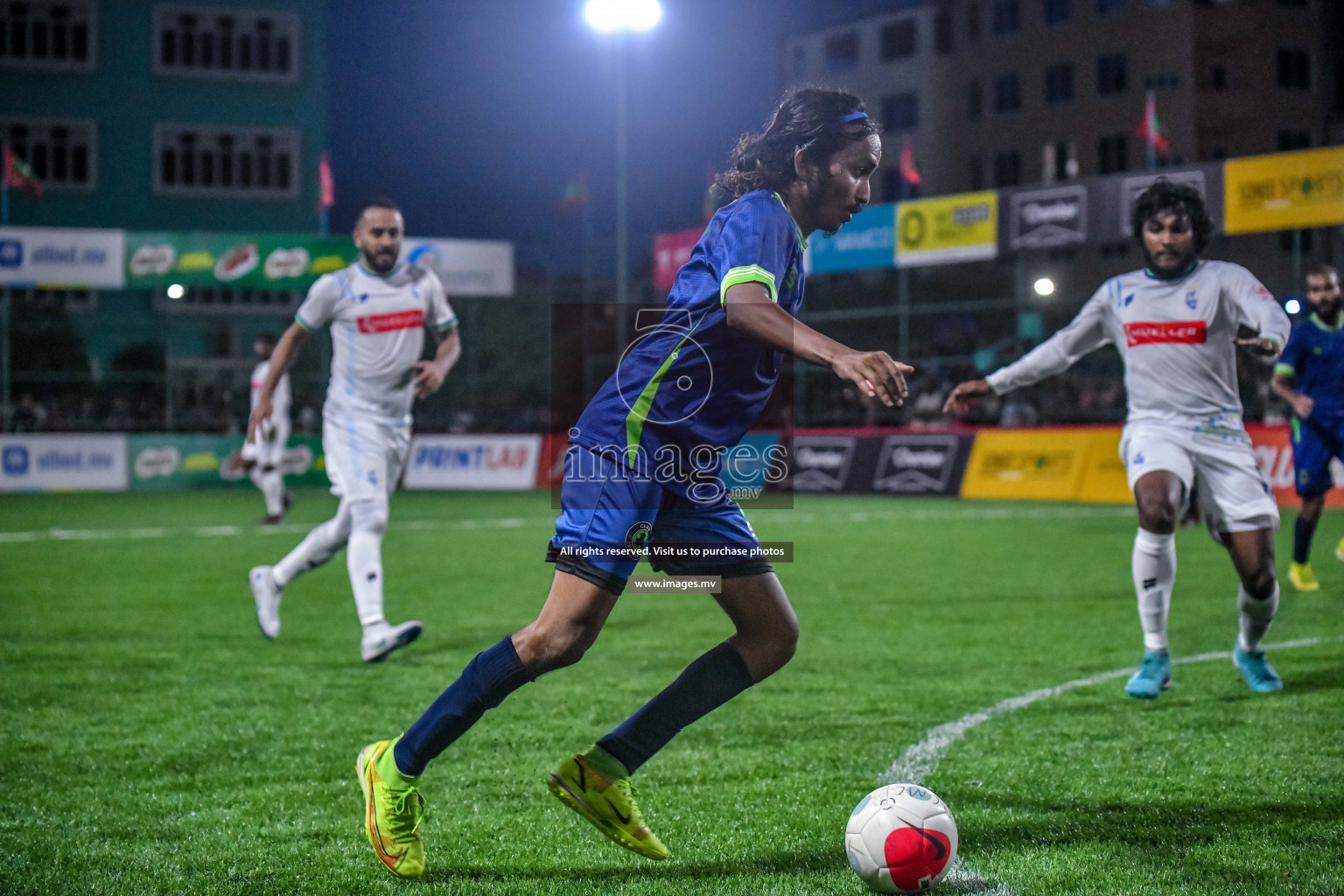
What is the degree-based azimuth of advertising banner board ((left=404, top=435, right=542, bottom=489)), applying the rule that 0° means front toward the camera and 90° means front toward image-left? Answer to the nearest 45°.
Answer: approximately 0°

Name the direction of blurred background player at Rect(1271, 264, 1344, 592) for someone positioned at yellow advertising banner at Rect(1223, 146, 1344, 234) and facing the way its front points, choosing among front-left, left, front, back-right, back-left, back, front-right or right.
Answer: front-left

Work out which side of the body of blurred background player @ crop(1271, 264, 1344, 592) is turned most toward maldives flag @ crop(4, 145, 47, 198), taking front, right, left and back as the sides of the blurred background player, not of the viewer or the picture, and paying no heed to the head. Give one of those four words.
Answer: right

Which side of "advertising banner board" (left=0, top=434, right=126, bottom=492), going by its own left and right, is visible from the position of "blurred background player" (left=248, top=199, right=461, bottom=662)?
front

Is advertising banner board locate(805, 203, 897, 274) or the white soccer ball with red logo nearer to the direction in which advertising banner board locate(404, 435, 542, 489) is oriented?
the white soccer ball with red logo

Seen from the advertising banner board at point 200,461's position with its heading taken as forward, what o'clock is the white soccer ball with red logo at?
The white soccer ball with red logo is roughly at 12 o'clock from the advertising banner board.

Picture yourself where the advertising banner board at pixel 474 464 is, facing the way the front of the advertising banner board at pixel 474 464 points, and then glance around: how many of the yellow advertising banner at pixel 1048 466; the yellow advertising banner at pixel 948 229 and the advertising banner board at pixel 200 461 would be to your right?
1

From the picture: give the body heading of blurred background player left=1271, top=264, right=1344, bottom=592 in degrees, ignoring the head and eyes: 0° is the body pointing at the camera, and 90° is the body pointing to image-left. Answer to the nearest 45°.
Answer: approximately 0°

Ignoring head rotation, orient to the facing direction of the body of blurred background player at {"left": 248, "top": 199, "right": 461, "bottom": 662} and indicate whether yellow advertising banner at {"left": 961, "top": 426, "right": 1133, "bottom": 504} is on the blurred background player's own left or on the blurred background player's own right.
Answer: on the blurred background player's own left

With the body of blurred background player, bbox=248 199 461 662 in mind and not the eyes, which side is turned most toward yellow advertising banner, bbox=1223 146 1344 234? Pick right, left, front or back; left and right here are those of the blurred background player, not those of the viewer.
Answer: left
